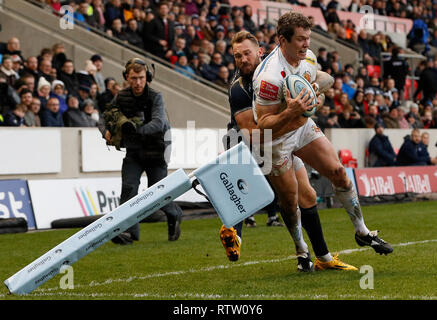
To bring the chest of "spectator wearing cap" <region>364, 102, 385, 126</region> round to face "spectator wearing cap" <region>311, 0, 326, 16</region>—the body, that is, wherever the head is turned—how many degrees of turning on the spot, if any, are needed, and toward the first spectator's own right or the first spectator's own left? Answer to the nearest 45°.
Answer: approximately 135° to the first spectator's own right

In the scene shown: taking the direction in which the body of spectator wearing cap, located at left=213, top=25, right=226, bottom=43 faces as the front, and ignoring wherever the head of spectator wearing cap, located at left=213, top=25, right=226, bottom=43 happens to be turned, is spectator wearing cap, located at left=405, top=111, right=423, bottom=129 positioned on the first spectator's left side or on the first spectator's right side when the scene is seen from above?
on the first spectator's left side

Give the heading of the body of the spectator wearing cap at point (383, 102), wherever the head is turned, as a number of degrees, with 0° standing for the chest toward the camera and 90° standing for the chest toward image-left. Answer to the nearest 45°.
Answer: approximately 45°

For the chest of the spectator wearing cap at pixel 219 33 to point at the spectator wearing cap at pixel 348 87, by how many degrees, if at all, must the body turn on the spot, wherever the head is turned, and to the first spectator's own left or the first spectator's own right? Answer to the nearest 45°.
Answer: approximately 90° to the first spectator's own left

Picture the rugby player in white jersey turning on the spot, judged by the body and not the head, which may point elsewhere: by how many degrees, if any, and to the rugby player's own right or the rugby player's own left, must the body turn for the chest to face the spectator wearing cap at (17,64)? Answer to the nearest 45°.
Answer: approximately 180°

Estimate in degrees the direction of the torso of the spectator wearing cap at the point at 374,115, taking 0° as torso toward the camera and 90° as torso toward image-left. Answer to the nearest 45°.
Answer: approximately 45°

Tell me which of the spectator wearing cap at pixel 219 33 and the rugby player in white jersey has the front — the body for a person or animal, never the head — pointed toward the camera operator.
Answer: the spectator wearing cap

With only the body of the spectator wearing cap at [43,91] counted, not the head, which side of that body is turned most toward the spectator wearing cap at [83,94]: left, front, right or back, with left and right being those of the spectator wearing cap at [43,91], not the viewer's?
left

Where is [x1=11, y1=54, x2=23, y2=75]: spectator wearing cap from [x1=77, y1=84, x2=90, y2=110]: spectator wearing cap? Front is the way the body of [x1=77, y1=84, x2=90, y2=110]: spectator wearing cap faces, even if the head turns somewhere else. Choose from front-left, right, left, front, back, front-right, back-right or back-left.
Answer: back-right
